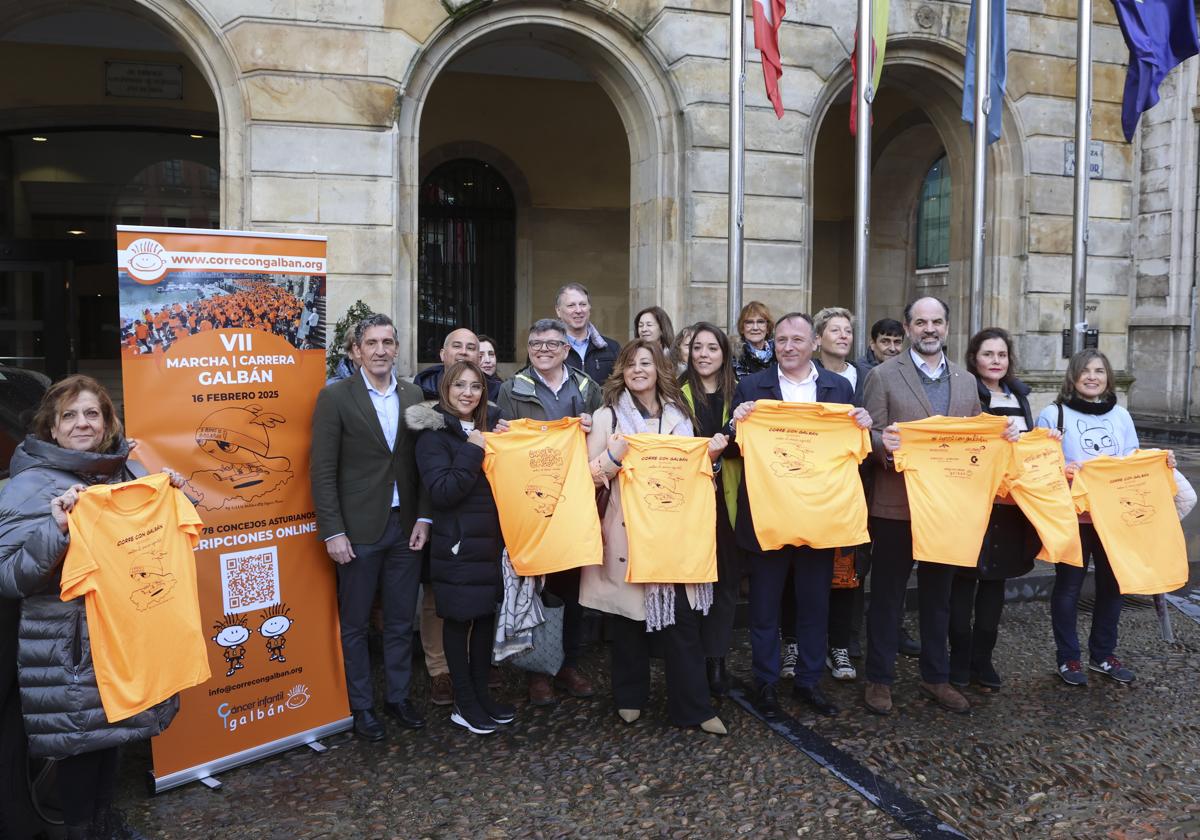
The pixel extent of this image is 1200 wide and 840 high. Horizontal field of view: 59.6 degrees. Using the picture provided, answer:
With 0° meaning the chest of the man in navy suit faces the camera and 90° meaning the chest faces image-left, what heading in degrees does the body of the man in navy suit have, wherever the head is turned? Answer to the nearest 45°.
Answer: approximately 0°

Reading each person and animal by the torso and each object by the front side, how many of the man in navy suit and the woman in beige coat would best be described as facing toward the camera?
2

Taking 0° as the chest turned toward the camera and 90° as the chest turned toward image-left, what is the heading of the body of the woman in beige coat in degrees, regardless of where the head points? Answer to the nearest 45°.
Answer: approximately 0°

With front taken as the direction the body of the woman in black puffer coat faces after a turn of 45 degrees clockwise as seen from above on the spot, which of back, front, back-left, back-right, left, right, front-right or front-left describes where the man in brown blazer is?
left

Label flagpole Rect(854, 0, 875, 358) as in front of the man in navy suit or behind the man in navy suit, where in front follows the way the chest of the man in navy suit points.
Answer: behind

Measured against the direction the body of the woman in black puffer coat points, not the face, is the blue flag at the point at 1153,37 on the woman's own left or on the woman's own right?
on the woman's own left

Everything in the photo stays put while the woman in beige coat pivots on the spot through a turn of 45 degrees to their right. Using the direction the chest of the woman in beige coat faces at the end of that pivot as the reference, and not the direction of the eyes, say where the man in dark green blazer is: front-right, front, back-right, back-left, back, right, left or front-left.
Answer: front-right

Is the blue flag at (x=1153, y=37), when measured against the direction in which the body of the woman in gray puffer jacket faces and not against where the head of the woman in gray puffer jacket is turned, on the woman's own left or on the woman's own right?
on the woman's own left

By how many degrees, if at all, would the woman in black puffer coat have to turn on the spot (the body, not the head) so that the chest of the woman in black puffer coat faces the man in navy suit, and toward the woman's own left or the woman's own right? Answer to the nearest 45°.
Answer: approximately 45° to the woman's own left

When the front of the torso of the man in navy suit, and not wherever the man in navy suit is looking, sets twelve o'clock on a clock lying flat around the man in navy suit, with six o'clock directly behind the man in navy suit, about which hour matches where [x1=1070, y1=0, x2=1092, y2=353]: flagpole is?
The flagpole is roughly at 7 o'clock from the man in navy suit.

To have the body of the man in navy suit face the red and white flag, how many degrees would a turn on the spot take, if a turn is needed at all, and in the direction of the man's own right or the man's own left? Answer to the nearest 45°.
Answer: approximately 180°
